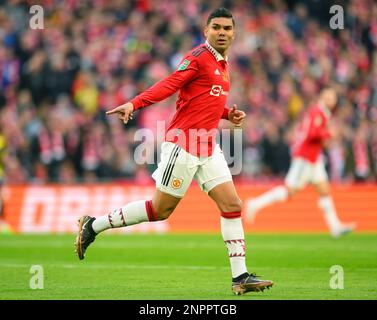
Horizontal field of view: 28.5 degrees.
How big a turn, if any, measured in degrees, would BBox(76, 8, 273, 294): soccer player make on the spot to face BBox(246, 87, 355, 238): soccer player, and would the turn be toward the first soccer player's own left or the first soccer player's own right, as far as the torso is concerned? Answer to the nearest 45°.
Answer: approximately 135° to the first soccer player's own left

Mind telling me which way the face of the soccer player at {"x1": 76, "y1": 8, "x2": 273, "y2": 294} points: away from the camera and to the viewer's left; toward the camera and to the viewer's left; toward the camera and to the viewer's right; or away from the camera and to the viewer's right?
toward the camera and to the viewer's right
